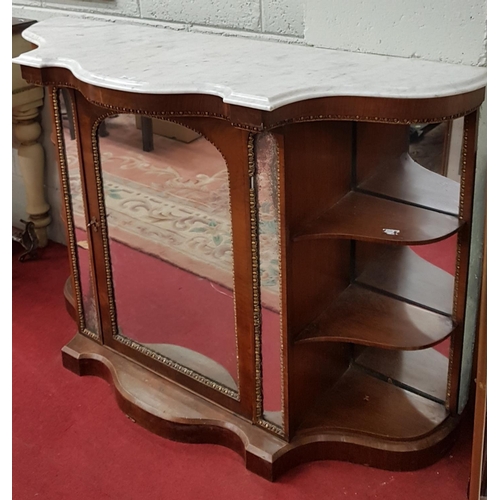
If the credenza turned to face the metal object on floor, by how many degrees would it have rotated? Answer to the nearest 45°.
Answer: approximately 90° to its right

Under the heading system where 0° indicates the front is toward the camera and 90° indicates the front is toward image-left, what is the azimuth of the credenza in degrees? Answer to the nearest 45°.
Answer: approximately 45°
